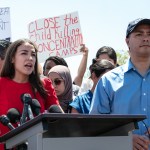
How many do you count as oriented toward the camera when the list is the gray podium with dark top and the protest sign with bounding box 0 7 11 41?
2

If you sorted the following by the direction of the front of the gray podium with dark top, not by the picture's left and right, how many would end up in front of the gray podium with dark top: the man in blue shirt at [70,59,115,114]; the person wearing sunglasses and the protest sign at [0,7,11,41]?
0

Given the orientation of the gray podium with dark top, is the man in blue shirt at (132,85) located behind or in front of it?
behind

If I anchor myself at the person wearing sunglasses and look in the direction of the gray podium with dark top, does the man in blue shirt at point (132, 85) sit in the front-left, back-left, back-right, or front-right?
front-left

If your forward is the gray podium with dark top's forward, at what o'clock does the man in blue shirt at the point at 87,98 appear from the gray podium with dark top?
The man in blue shirt is roughly at 6 o'clock from the gray podium with dark top.

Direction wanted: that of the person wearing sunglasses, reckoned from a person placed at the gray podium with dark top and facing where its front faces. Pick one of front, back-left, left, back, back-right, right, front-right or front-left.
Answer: back

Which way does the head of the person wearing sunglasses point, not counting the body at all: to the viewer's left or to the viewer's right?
to the viewer's left

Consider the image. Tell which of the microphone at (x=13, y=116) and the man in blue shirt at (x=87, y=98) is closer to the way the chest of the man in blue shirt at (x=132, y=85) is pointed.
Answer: the microphone

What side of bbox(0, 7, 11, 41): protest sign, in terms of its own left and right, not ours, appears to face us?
front

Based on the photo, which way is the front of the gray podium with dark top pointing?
toward the camera

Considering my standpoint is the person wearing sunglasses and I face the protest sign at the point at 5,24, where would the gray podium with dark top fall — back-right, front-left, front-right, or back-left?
back-left

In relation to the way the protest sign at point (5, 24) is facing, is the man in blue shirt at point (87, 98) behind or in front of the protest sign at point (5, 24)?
in front

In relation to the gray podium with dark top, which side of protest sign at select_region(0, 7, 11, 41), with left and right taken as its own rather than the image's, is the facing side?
front
